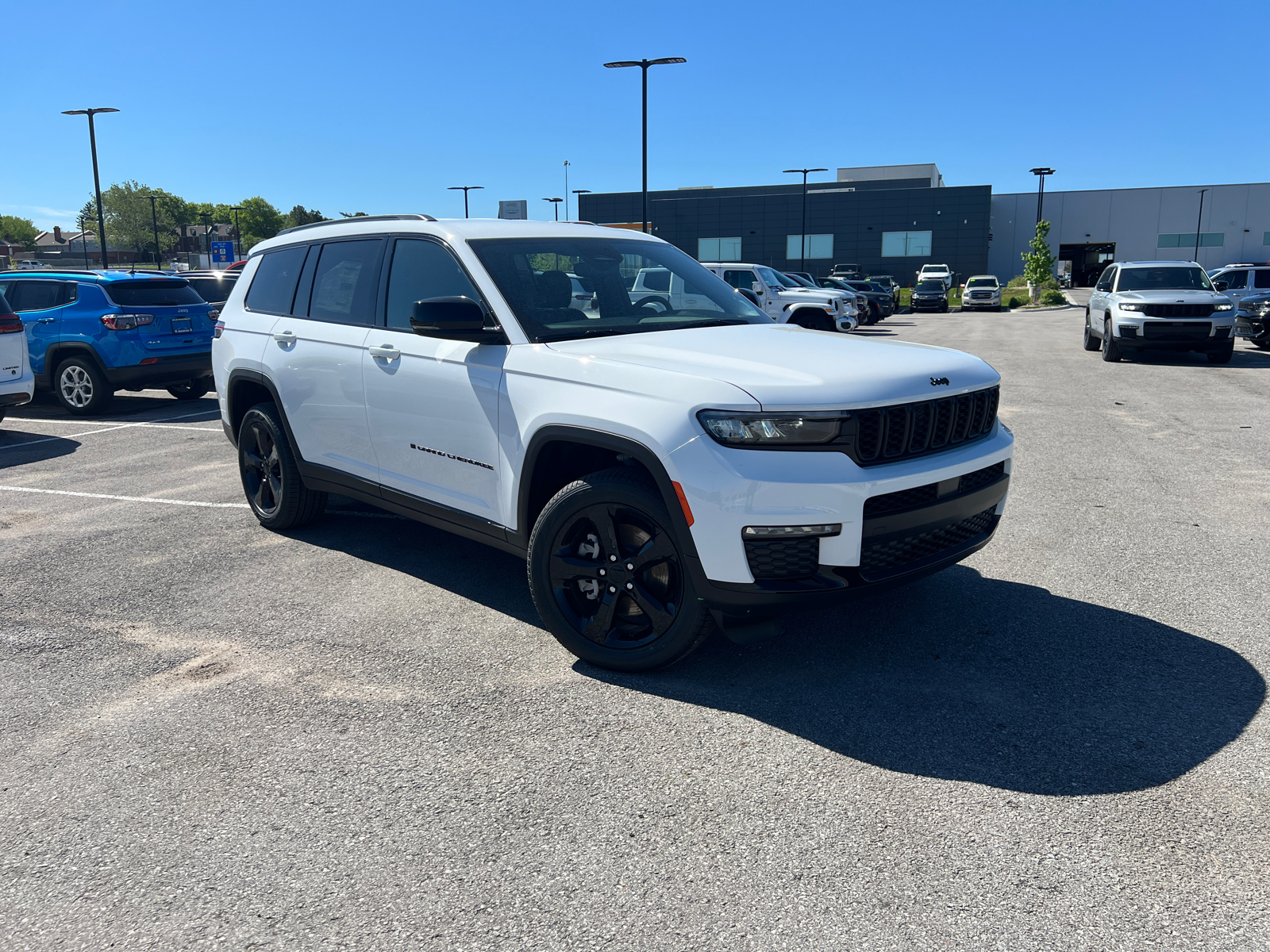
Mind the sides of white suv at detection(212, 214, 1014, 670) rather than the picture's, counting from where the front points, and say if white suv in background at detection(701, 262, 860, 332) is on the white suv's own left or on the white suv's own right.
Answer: on the white suv's own left

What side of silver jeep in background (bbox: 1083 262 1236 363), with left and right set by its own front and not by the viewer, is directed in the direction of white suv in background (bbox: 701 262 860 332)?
right

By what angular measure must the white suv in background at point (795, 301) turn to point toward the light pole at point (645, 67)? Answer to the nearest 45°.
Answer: approximately 180°

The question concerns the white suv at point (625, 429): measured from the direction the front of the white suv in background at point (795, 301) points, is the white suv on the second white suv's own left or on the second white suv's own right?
on the second white suv's own right

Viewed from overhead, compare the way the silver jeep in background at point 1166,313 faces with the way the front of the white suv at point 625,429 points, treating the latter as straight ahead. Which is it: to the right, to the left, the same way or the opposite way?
to the right

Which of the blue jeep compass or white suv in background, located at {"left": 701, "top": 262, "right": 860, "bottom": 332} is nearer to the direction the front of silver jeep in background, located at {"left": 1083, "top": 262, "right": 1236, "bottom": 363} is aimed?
the blue jeep compass

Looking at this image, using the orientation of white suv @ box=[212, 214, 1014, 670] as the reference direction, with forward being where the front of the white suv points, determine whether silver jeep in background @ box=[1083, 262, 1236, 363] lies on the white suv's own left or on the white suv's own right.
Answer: on the white suv's own left

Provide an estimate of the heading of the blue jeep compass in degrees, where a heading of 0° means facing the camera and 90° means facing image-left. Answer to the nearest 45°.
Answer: approximately 135°

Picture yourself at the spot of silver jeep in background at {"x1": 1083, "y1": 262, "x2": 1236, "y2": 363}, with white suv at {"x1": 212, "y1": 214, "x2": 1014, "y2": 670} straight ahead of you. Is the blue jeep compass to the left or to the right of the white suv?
right

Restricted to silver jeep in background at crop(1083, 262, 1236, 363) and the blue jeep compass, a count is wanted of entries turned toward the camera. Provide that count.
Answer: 1

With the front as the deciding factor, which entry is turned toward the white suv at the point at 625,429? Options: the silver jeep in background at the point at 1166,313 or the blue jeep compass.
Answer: the silver jeep in background
